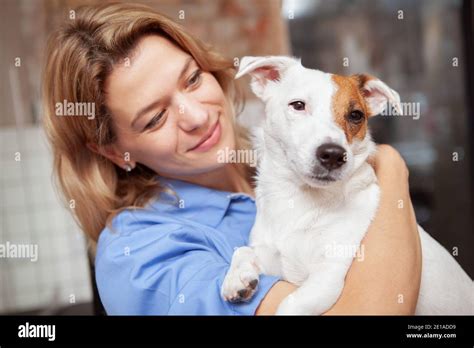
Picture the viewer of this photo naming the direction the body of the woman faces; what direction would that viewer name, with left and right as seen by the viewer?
facing the viewer and to the right of the viewer

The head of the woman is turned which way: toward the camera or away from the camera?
toward the camera

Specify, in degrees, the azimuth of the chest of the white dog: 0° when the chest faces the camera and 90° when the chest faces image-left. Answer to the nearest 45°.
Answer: approximately 45°
